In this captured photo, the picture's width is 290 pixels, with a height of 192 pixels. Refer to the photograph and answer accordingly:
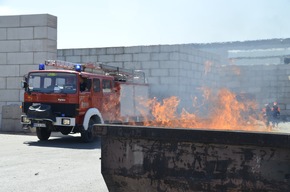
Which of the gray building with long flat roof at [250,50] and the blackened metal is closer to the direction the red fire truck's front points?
the blackened metal

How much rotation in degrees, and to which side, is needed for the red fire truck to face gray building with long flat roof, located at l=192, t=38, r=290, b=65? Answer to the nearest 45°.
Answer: approximately 180°

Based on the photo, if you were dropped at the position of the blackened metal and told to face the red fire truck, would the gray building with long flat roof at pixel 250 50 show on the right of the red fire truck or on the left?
right

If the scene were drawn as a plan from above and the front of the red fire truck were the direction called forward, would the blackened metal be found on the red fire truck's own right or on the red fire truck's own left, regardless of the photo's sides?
on the red fire truck's own left

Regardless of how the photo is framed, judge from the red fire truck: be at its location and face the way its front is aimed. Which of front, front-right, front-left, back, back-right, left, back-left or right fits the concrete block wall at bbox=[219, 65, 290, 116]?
back

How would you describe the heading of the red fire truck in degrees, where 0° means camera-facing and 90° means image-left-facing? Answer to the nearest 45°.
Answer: approximately 45°
